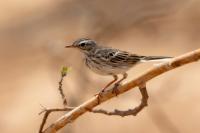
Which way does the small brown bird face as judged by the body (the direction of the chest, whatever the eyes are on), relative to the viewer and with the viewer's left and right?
facing to the left of the viewer
